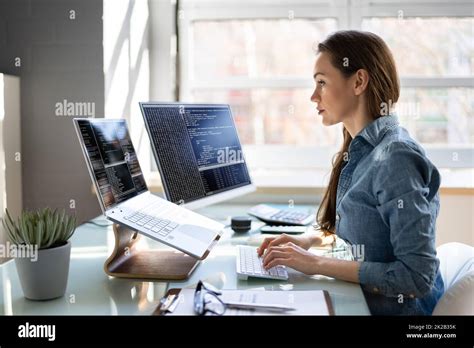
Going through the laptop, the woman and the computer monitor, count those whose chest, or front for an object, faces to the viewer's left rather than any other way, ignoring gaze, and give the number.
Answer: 1

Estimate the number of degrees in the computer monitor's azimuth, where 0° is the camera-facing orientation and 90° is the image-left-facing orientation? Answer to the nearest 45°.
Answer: approximately 315°

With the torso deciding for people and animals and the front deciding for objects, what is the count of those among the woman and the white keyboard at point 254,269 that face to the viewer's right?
1

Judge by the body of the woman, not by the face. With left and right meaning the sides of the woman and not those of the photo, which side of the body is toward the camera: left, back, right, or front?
left

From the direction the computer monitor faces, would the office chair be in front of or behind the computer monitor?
in front

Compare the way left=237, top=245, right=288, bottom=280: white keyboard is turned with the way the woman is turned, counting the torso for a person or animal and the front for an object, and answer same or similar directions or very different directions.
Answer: very different directions

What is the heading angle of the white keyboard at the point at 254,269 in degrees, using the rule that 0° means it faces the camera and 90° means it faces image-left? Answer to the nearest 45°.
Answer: approximately 270°

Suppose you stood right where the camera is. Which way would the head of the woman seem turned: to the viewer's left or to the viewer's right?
to the viewer's left
